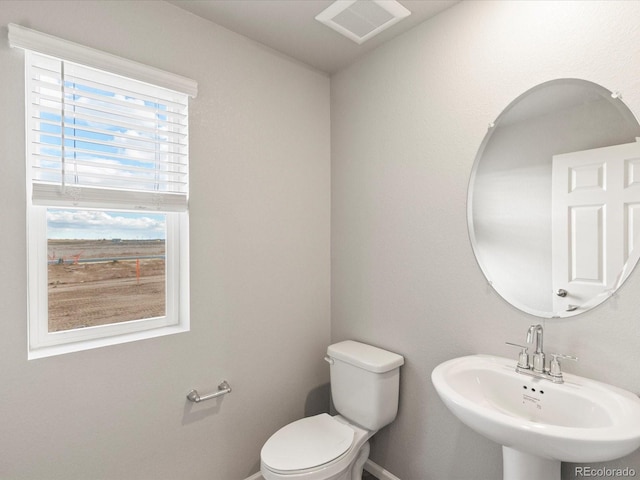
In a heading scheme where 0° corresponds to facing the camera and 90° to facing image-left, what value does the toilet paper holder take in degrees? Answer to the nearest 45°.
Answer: approximately 315°

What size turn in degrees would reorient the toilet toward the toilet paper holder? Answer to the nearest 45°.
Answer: approximately 45° to its right

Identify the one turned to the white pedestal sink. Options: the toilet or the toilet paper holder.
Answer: the toilet paper holder

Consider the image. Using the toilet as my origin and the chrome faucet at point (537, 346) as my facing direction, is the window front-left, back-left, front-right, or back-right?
back-right

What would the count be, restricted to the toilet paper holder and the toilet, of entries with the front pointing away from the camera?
0

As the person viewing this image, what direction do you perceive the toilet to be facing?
facing the viewer and to the left of the viewer

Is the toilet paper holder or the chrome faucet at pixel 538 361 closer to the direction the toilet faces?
the toilet paper holder

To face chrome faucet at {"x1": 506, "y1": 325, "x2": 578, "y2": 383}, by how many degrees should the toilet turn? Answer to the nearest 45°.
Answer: approximately 90° to its left

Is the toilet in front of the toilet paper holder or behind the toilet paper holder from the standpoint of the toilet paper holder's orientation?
in front

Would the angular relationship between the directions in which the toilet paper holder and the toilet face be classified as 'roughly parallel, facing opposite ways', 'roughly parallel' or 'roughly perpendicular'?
roughly perpendicular
